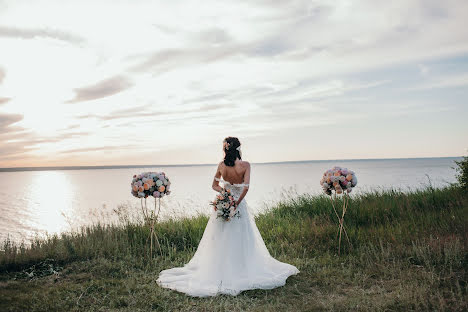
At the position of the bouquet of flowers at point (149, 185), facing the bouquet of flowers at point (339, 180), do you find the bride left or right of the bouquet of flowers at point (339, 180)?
right

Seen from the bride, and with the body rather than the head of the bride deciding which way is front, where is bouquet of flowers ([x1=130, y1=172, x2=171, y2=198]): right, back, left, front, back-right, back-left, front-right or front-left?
front-left

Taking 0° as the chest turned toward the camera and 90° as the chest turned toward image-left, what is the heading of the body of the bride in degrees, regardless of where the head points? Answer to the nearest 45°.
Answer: approximately 180°

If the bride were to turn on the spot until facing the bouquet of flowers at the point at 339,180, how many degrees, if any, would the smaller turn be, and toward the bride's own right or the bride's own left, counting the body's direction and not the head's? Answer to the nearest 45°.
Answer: approximately 45° to the bride's own right
